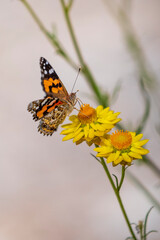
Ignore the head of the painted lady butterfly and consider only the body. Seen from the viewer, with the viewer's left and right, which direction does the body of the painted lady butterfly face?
facing to the right of the viewer
